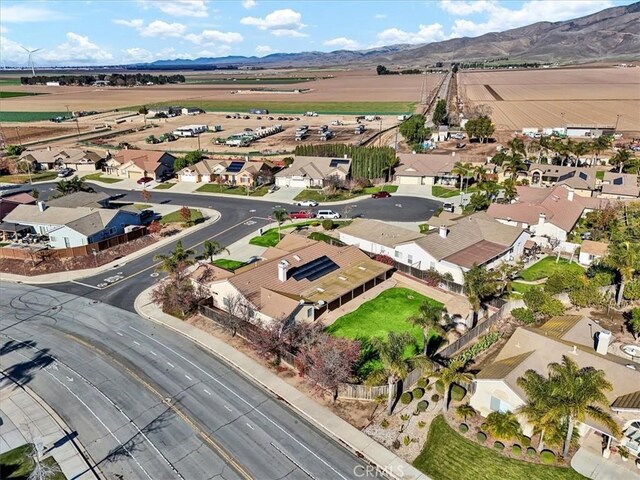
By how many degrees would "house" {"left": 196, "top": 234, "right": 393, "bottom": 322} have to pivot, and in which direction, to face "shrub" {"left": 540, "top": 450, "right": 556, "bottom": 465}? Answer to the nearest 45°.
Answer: approximately 180°

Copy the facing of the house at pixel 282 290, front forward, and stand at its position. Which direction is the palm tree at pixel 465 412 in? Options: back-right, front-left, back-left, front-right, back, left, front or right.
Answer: back

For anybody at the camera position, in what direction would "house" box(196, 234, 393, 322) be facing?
facing away from the viewer and to the left of the viewer

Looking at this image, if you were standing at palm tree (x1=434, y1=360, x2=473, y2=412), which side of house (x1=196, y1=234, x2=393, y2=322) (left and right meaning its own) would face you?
back

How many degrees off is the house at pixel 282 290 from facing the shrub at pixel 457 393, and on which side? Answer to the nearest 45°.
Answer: approximately 180°

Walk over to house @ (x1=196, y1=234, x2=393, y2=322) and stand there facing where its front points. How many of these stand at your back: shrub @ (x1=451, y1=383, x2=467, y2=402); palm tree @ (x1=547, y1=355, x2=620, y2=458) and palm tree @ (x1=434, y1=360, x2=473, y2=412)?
3

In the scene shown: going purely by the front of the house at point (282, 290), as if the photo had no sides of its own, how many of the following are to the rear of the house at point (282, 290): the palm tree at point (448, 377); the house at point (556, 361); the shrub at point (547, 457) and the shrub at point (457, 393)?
4

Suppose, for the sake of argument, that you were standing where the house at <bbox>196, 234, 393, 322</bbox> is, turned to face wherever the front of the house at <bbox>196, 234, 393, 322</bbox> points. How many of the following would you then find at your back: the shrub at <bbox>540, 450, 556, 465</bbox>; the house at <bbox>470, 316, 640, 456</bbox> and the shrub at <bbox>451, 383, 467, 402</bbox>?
3

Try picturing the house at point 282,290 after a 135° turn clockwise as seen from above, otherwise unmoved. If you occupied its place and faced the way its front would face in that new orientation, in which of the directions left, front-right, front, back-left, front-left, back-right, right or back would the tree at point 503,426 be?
front-right

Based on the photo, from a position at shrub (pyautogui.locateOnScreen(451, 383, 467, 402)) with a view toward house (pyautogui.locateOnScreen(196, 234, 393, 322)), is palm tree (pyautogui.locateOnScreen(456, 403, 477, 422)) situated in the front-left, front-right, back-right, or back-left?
back-left

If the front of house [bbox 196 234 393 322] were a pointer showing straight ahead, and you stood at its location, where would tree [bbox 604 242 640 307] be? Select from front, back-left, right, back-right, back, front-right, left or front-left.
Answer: back-right

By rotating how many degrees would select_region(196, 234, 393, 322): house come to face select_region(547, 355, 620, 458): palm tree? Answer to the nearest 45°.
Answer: approximately 180°

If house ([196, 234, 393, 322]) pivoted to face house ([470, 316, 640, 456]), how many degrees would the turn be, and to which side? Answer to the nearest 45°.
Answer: approximately 180°
